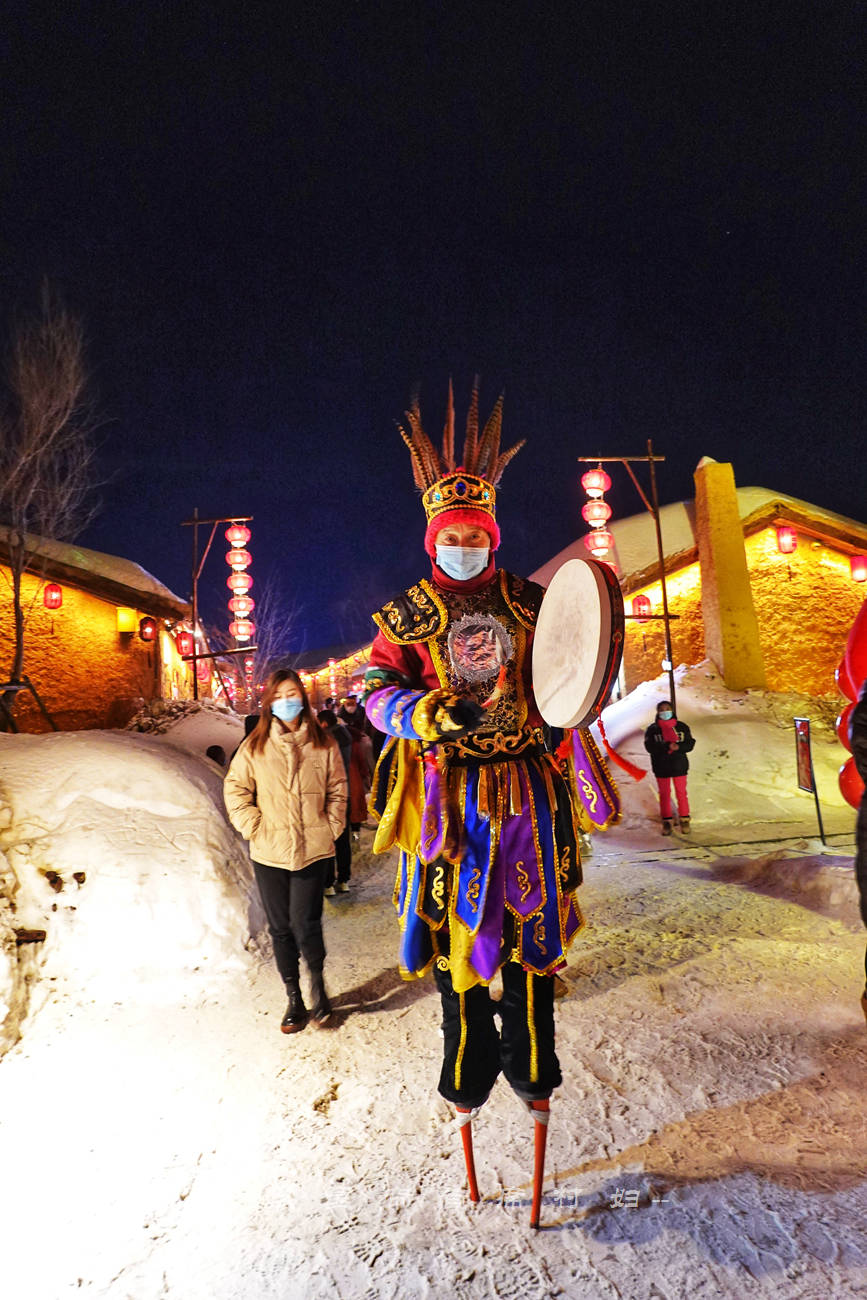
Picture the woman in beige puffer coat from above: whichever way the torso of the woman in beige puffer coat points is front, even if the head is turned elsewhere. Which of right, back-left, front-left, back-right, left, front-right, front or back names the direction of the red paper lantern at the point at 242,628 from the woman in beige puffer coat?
back

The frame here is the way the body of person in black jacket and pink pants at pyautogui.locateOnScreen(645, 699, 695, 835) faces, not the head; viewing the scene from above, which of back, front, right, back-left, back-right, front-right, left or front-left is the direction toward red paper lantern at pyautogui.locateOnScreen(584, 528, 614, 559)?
back

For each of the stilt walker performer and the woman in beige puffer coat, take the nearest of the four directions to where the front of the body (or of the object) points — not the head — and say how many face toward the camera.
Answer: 2

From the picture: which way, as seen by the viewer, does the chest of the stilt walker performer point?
toward the camera

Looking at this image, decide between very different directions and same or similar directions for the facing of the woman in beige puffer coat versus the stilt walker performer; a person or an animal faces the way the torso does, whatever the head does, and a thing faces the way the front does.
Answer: same or similar directions

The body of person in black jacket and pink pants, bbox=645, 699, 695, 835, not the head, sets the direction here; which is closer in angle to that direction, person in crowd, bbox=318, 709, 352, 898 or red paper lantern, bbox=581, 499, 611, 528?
the person in crowd

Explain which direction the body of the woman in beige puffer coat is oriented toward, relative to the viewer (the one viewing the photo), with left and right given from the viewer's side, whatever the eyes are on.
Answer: facing the viewer

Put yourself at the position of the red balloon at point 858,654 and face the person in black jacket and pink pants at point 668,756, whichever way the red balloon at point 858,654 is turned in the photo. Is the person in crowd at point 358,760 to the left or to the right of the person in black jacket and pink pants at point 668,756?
left

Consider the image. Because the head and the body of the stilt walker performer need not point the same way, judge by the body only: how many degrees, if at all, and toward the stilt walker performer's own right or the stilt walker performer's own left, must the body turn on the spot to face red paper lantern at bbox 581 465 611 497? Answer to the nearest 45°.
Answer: approximately 180°

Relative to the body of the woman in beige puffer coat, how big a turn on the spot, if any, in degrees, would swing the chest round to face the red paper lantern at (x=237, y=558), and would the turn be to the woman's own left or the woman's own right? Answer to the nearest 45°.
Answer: approximately 180°

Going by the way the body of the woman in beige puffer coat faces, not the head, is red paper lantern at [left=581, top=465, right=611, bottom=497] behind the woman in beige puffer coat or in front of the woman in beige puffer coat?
behind

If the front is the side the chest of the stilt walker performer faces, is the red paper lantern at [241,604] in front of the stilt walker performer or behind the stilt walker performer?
behind

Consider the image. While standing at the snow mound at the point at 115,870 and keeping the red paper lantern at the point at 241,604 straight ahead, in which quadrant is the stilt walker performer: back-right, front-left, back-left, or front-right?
back-right

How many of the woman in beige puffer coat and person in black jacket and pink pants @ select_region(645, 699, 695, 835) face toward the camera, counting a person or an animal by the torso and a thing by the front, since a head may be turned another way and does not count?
2
